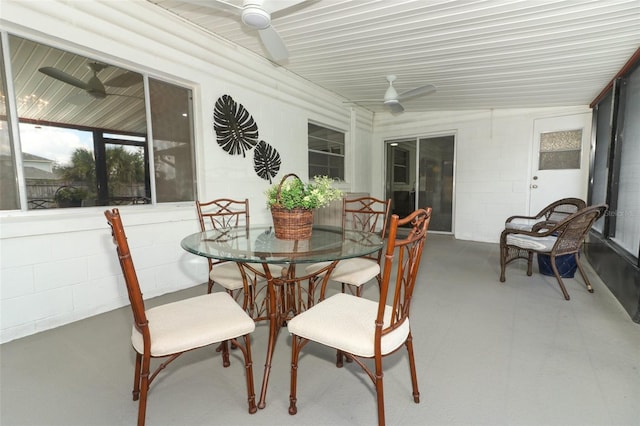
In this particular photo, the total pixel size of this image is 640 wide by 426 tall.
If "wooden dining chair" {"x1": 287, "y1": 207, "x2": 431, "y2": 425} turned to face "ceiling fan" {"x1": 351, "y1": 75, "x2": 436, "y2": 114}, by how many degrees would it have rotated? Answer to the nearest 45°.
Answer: approximately 45° to its right

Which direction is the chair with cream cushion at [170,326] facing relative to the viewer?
to the viewer's right

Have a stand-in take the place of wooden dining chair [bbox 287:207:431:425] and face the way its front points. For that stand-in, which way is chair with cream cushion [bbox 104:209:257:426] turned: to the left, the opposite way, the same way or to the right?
to the right

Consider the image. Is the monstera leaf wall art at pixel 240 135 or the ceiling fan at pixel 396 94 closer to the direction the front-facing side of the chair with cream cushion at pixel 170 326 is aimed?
the ceiling fan

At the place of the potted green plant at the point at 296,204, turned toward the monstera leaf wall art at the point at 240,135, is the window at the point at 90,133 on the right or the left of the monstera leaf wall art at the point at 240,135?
left

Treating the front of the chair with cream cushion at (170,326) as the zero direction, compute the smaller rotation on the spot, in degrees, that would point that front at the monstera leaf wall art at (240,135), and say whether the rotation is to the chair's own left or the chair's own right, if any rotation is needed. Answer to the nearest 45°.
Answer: approximately 90° to the chair's own left

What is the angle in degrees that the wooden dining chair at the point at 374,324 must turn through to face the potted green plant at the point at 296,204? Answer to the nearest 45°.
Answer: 0° — it already faces it

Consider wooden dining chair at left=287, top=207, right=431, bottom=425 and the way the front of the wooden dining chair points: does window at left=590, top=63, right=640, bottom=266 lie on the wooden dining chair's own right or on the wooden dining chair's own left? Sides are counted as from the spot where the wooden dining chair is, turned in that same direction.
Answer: on the wooden dining chair's own right

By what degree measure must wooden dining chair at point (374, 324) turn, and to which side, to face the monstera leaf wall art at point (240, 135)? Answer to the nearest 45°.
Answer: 0° — it already faces it

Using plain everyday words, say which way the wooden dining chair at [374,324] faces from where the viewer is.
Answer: facing away from the viewer and to the left of the viewer

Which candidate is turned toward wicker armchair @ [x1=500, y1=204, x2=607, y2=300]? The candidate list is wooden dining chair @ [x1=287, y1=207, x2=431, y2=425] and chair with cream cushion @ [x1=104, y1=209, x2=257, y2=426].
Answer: the chair with cream cushion

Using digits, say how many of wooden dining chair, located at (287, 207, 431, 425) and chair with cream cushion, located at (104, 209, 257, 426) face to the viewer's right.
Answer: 1

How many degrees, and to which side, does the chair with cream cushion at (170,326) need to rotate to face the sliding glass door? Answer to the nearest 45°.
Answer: approximately 45° to its left

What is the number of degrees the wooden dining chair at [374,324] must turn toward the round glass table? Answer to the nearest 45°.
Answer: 0° — it already faces it
